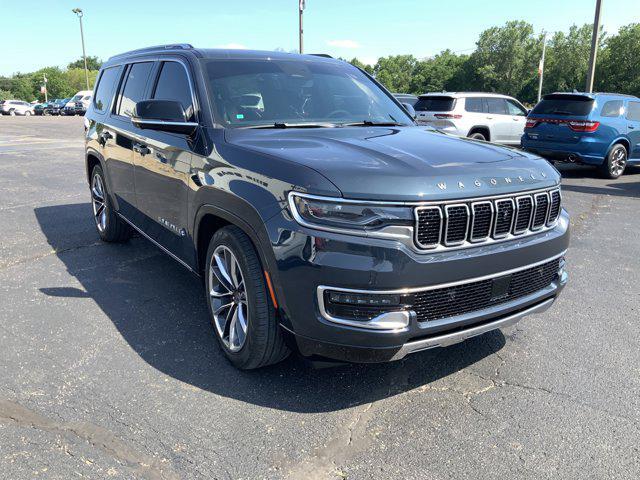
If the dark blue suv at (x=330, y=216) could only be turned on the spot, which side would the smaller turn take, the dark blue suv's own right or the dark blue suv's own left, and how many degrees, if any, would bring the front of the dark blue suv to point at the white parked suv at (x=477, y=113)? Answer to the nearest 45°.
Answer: approximately 135° to the dark blue suv's own left

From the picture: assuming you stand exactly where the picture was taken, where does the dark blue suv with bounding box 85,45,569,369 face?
facing the viewer and to the right of the viewer

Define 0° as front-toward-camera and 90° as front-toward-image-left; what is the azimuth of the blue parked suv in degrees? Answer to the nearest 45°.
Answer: approximately 225°

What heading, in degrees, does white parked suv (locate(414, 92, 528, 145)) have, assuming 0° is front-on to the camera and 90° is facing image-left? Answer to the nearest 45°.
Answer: approximately 225°

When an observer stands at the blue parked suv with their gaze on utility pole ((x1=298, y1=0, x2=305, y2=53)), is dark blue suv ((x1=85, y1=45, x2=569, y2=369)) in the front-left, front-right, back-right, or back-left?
back-left

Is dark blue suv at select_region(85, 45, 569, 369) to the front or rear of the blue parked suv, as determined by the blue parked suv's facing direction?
to the rear

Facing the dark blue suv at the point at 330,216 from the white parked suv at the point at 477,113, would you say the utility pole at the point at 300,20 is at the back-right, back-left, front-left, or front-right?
back-right

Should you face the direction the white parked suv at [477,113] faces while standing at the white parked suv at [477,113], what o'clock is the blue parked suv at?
The blue parked suv is roughly at 3 o'clock from the white parked suv.

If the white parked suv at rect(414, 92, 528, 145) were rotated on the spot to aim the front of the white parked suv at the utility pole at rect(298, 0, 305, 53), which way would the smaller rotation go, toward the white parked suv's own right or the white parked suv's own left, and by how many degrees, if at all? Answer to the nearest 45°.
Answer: approximately 90° to the white parked suv's own left
